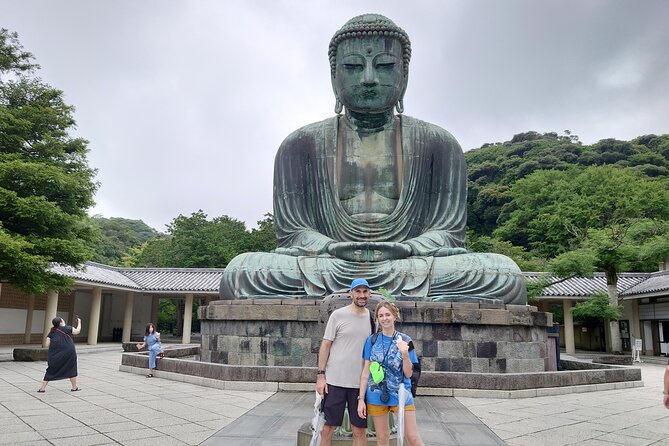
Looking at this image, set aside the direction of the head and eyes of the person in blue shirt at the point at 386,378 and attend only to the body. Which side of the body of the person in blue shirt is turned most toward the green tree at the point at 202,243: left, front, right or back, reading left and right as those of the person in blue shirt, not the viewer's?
back

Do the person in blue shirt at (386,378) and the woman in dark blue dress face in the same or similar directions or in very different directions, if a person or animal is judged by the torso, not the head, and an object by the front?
very different directions

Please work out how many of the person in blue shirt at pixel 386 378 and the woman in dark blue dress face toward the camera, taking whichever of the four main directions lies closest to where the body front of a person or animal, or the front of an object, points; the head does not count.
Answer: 1

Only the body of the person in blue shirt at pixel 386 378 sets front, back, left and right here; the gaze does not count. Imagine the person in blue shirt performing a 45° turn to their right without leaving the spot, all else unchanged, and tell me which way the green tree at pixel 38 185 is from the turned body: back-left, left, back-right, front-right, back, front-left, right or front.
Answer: right

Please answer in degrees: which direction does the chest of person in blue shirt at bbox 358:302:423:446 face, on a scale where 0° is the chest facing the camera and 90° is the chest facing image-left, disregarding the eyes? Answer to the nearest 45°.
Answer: approximately 0°

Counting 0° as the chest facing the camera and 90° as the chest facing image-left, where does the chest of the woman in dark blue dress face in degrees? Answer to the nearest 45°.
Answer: approximately 225°

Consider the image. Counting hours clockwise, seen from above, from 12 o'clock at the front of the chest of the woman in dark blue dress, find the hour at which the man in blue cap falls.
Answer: The man in blue cap is roughly at 4 o'clock from the woman in dark blue dress.

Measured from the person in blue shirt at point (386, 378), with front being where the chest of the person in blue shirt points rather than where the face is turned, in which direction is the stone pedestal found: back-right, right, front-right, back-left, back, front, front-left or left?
back

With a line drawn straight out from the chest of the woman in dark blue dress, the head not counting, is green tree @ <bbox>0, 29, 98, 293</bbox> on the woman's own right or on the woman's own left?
on the woman's own left
